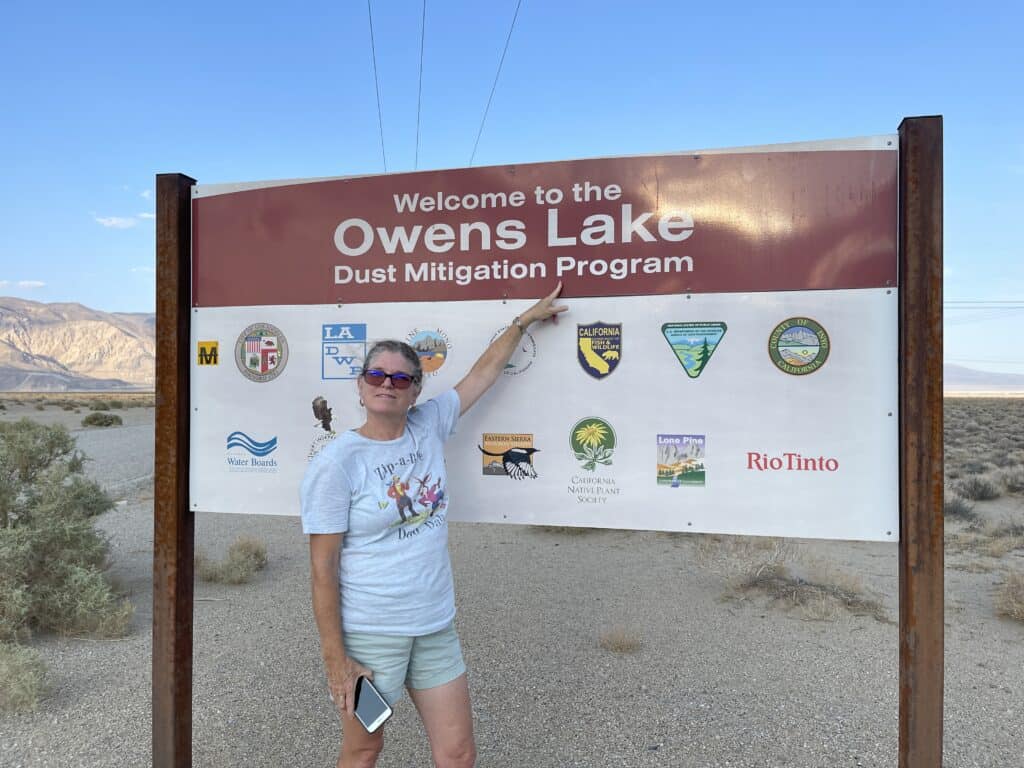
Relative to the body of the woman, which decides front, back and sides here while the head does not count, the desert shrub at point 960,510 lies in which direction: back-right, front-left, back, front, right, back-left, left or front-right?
left

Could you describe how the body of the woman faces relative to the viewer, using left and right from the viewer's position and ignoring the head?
facing the viewer and to the right of the viewer

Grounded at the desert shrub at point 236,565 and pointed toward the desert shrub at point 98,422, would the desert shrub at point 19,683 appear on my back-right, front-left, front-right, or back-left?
back-left

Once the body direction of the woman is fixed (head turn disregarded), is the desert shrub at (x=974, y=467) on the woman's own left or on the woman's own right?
on the woman's own left

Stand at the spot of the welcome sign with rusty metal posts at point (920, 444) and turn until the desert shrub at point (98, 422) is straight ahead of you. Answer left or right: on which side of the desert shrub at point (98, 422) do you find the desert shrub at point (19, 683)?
left

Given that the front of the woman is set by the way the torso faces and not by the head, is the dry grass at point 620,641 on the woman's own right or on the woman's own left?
on the woman's own left

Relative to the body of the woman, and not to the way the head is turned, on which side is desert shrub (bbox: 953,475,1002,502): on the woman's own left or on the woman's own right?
on the woman's own left
